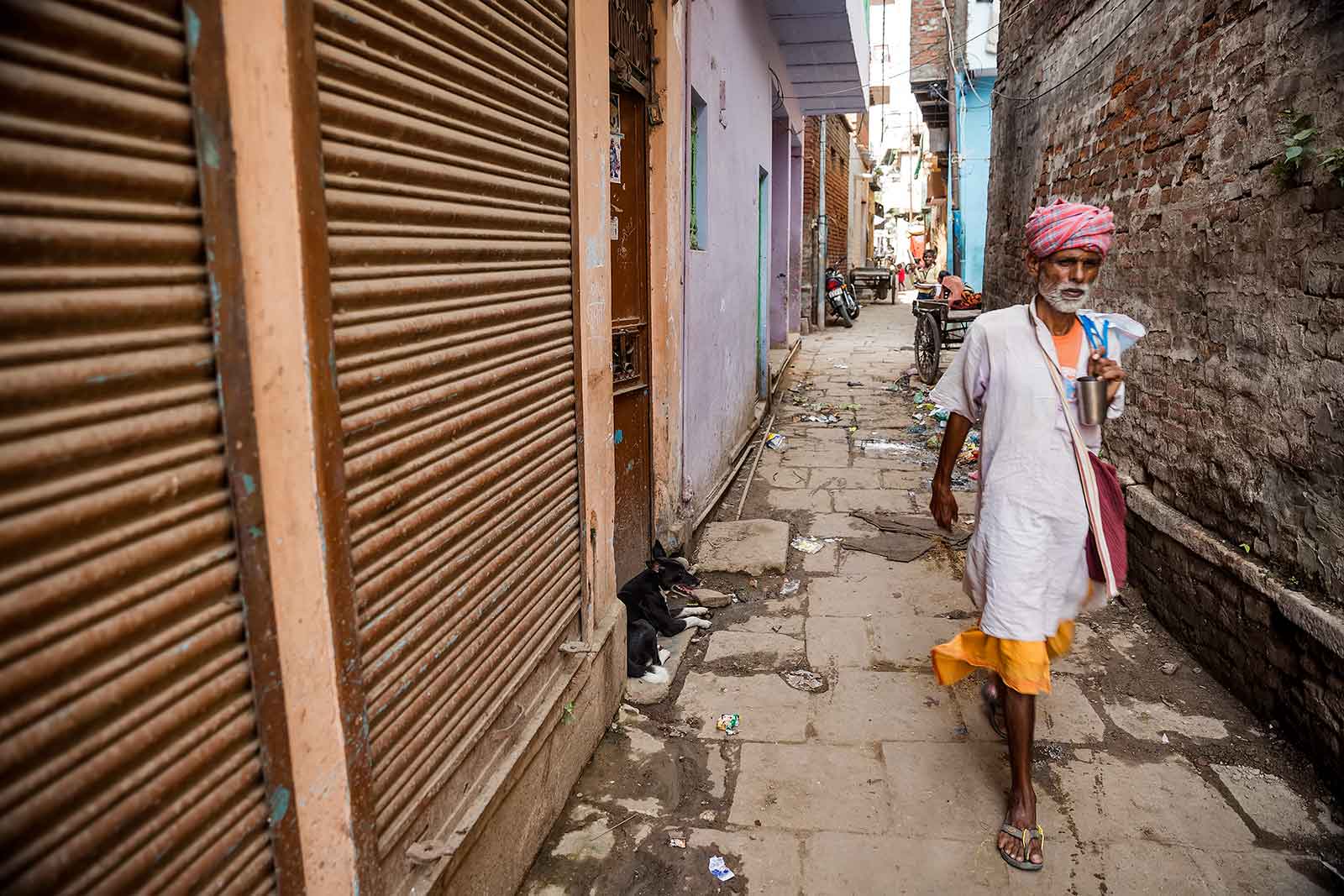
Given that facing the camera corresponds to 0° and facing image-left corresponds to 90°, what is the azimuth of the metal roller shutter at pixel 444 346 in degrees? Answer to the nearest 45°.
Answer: approximately 315°

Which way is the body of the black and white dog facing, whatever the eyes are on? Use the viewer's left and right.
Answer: facing to the right of the viewer

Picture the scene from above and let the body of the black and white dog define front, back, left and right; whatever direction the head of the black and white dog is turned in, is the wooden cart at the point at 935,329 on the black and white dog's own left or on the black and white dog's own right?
on the black and white dog's own left

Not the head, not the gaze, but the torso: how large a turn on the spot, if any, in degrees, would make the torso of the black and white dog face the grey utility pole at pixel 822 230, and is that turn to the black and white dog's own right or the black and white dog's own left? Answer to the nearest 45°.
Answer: approximately 90° to the black and white dog's own left

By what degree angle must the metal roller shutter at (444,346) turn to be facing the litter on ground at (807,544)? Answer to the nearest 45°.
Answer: approximately 90° to its left

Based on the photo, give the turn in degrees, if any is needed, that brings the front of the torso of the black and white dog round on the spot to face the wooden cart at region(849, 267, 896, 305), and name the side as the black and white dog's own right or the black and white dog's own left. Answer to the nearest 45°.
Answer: approximately 90° to the black and white dog's own left

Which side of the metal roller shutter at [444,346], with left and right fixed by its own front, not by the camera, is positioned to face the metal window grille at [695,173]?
left

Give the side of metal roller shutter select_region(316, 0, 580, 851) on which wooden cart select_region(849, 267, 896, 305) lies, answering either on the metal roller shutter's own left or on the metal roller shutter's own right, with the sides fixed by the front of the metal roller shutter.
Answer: on the metal roller shutter's own left

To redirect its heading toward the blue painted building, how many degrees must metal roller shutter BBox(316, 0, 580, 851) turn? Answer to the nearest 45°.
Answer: approximately 90° to its left
